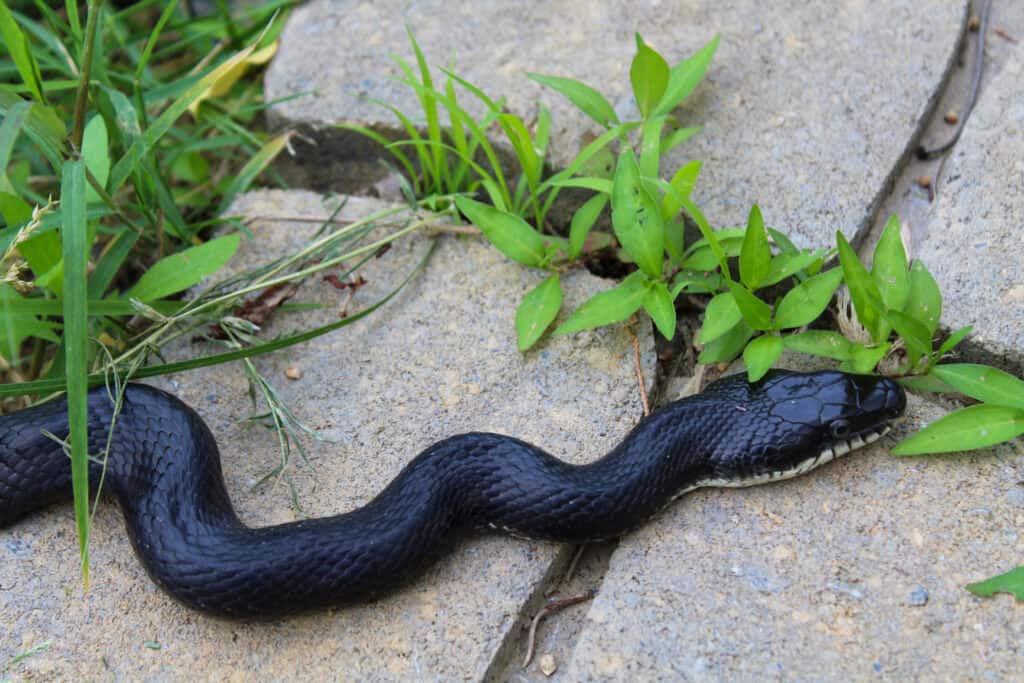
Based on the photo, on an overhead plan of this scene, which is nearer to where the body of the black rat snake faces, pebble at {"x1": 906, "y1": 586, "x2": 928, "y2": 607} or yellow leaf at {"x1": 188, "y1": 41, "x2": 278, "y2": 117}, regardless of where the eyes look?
the pebble

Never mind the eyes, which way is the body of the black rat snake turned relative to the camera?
to the viewer's right

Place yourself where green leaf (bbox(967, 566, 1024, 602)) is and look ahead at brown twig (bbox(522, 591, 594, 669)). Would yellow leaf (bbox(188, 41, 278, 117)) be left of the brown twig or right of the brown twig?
right

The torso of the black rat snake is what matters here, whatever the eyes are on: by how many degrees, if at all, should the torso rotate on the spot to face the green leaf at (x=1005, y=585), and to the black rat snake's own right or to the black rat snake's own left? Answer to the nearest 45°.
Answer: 0° — it already faces it

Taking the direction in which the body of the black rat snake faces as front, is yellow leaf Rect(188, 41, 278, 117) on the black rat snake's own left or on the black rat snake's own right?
on the black rat snake's own left
